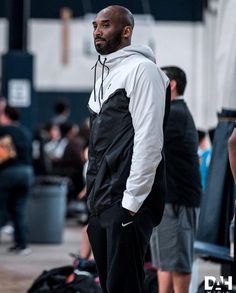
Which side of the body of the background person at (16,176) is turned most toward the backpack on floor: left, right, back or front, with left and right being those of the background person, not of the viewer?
left

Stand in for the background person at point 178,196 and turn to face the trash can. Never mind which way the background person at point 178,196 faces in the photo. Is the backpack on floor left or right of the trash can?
left

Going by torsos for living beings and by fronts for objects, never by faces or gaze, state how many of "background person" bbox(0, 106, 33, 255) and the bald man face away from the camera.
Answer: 0

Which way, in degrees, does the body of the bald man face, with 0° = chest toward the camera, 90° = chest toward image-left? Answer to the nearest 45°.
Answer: approximately 45°

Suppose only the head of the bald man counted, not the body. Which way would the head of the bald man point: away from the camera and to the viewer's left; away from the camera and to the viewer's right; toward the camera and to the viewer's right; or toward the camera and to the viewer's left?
toward the camera and to the viewer's left

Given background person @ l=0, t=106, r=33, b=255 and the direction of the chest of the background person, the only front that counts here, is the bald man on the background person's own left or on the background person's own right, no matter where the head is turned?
on the background person's own left
